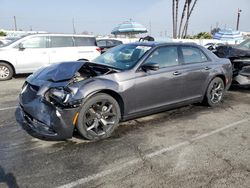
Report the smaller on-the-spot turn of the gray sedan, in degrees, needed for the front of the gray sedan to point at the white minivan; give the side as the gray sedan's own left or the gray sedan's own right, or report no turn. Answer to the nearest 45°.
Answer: approximately 90° to the gray sedan's own right

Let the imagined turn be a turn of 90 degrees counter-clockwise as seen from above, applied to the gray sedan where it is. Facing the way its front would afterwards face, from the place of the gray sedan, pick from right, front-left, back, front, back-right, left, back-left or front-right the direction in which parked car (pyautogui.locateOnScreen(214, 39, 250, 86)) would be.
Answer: left

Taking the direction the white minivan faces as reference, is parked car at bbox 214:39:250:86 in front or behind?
behind

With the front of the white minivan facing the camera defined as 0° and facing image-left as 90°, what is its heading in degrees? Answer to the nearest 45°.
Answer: approximately 90°

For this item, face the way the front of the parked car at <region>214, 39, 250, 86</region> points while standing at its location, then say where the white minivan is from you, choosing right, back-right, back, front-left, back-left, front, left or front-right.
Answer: front-right
